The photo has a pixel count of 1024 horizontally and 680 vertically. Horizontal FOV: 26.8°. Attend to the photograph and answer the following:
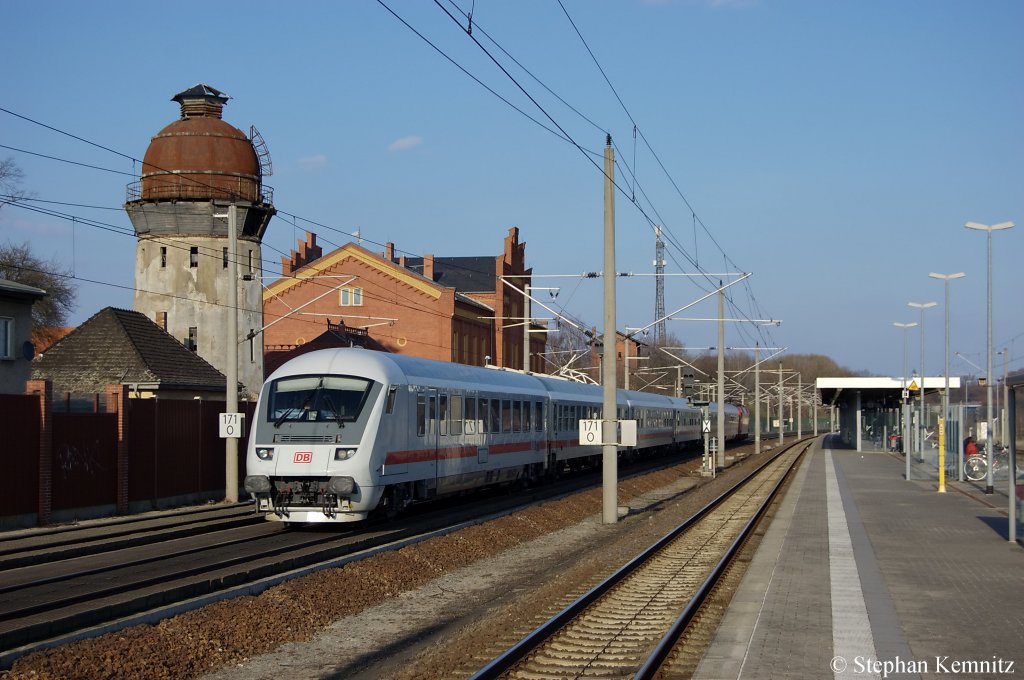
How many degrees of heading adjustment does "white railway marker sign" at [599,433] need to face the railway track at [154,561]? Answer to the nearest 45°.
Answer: approximately 45° to its right

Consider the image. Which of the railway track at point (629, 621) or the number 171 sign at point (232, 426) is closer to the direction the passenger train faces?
the railway track

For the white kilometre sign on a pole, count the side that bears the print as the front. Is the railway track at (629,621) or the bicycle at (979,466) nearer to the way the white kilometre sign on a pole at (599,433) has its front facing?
the railway track

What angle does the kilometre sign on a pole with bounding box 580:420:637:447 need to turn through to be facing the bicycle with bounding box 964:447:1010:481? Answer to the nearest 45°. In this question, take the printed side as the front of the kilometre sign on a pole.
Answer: approximately 135° to its left

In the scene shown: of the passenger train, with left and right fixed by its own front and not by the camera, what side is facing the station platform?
left

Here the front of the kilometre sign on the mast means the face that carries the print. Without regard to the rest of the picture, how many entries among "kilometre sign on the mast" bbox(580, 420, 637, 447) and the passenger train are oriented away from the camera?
0

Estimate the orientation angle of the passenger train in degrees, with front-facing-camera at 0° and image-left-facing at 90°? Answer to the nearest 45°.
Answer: approximately 45°

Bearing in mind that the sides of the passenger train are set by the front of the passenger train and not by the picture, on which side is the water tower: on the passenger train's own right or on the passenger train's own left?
on the passenger train's own right
